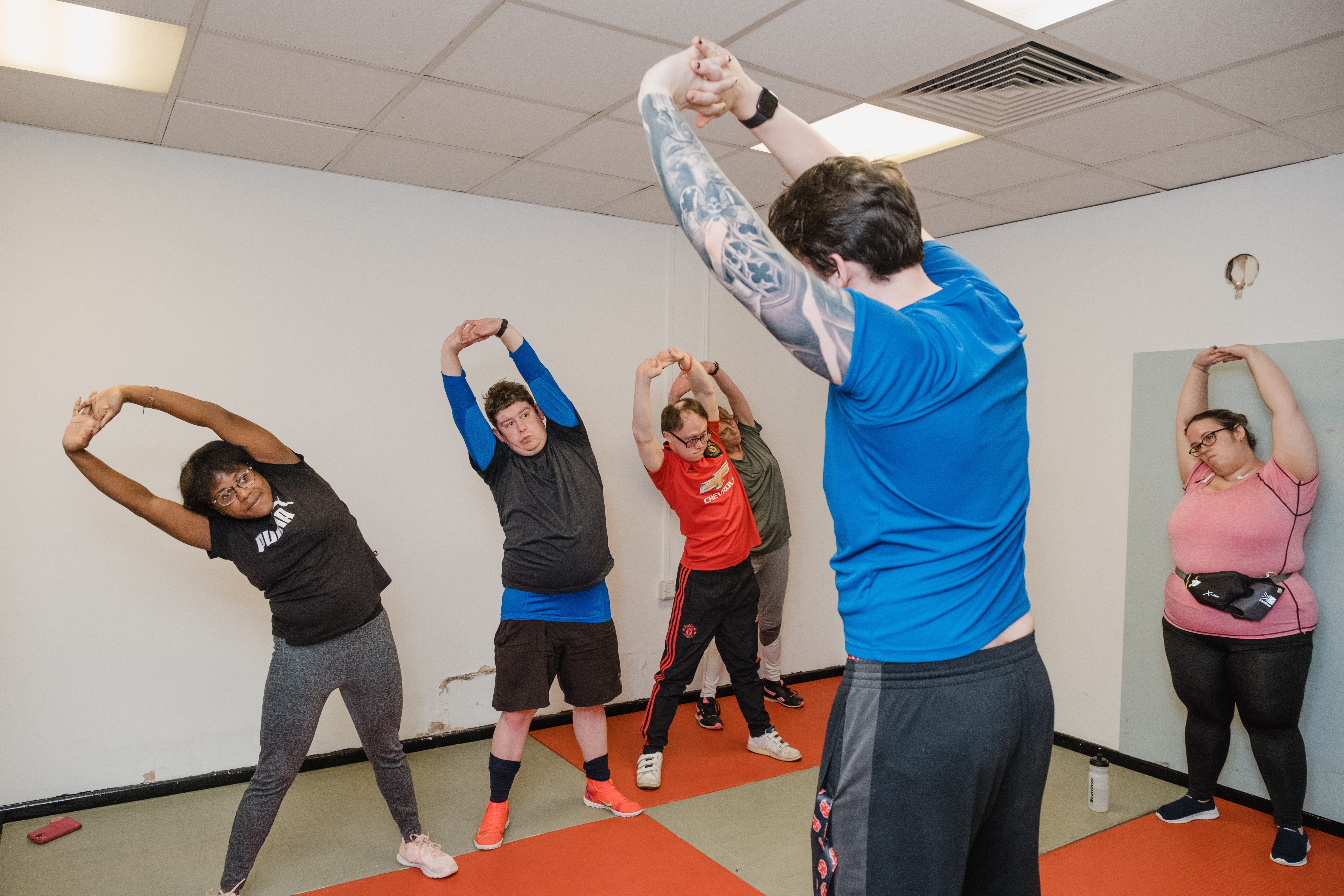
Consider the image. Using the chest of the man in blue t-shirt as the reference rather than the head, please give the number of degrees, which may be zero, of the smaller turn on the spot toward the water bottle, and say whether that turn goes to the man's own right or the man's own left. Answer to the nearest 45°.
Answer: approximately 45° to the man's own right

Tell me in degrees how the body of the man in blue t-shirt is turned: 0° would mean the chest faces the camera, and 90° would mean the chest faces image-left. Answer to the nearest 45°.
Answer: approximately 135°

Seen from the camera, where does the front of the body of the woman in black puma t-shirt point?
toward the camera

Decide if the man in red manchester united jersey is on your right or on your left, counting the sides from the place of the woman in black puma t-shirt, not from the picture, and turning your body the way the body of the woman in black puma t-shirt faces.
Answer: on your left

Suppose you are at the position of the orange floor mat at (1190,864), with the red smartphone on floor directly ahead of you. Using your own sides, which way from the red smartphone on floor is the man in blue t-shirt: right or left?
left

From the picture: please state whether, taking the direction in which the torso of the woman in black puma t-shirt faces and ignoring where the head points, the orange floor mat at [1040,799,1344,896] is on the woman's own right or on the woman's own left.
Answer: on the woman's own left

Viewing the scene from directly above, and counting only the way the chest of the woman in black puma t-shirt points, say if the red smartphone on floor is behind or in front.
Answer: behind

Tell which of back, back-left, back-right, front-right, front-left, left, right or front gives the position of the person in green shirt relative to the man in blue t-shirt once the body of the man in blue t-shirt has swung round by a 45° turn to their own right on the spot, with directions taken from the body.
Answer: front

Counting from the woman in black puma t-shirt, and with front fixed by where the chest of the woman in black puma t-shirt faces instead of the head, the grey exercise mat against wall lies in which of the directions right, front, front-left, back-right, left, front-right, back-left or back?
left

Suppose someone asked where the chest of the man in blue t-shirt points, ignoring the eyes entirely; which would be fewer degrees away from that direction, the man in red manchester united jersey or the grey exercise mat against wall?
the man in red manchester united jersey

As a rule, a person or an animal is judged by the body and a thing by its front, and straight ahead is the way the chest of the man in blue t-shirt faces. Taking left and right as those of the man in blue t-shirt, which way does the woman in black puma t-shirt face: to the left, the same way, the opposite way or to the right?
the opposite way

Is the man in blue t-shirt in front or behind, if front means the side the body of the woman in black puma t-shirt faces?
in front

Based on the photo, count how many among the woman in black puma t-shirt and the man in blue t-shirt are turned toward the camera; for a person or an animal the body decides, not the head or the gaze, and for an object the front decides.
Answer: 1
